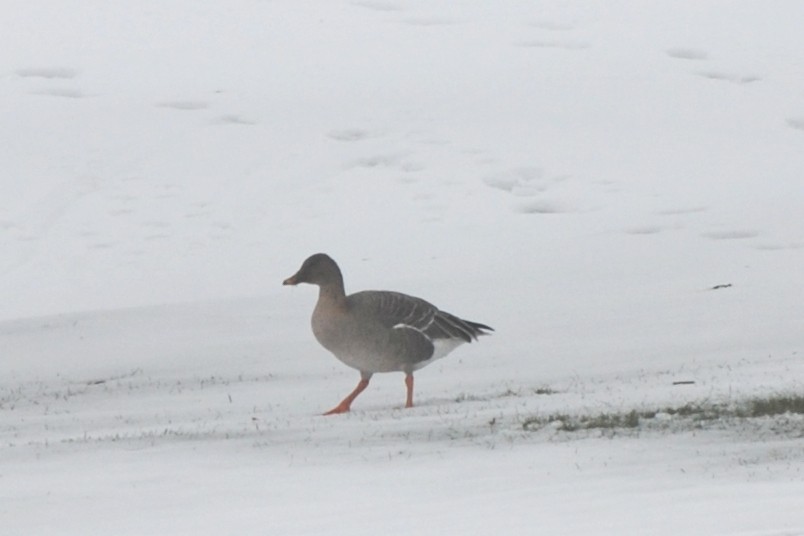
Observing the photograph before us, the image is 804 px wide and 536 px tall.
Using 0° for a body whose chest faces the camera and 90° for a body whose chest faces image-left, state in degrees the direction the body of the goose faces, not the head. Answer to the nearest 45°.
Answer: approximately 90°
